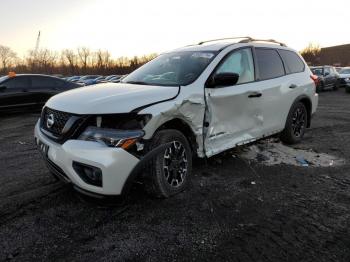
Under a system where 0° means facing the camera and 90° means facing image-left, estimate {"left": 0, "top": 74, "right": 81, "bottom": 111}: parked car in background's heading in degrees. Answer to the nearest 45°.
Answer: approximately 90°

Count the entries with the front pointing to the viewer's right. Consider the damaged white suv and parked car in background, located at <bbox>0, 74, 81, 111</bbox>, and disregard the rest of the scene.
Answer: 0

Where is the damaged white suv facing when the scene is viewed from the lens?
facing the viewer and to the left of the viewer

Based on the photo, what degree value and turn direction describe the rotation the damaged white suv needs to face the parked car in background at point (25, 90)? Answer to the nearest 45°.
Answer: approximately 90° to its right

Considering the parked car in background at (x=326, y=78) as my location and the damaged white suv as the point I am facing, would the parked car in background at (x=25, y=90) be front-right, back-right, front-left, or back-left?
front-right

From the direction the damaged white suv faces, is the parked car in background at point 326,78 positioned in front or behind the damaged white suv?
behind

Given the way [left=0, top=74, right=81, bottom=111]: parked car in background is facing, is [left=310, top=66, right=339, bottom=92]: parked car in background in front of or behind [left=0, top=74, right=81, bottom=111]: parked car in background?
behind
